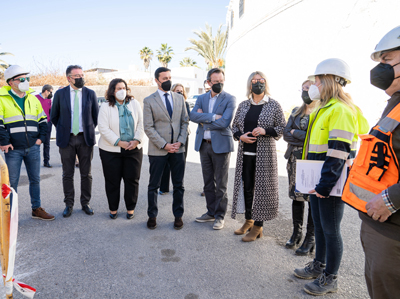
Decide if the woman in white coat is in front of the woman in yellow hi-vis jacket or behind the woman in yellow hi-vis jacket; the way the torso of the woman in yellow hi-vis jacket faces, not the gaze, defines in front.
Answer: in front

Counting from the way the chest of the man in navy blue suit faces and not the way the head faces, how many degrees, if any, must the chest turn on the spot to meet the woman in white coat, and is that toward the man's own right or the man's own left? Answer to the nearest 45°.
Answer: approximately 45° to the man's own left

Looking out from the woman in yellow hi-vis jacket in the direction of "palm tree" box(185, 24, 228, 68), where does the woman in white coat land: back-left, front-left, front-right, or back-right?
front-left

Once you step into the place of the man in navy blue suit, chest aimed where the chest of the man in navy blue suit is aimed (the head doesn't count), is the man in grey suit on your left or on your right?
on your left

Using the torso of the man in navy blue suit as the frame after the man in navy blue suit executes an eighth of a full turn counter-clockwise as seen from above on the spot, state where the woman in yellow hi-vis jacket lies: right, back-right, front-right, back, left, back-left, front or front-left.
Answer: front

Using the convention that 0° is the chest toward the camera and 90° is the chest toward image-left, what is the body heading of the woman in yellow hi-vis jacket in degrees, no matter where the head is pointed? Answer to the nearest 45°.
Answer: approximately 90°

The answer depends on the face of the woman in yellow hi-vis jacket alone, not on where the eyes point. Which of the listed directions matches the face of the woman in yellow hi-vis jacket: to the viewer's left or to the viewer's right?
to the viewer's left

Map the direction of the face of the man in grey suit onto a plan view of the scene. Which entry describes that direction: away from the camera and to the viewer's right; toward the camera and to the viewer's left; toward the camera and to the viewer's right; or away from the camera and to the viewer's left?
toward the camera and to the viewer's right

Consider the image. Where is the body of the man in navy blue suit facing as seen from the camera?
toward the camera

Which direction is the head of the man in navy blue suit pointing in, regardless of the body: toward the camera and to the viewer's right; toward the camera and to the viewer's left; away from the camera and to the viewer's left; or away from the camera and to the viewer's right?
toward the camera and to the viewer's right
